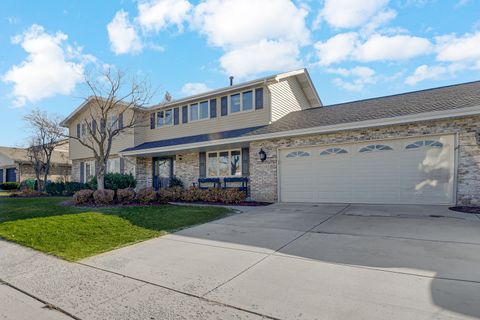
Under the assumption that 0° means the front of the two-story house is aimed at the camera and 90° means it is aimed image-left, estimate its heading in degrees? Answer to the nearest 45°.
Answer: approximately 45°

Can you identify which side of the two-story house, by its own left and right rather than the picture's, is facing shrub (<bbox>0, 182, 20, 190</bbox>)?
right

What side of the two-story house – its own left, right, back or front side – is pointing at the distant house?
right

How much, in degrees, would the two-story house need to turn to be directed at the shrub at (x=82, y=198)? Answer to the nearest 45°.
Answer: approximately 45° to its right

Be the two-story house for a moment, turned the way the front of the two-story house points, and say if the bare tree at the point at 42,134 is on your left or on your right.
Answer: on your right
